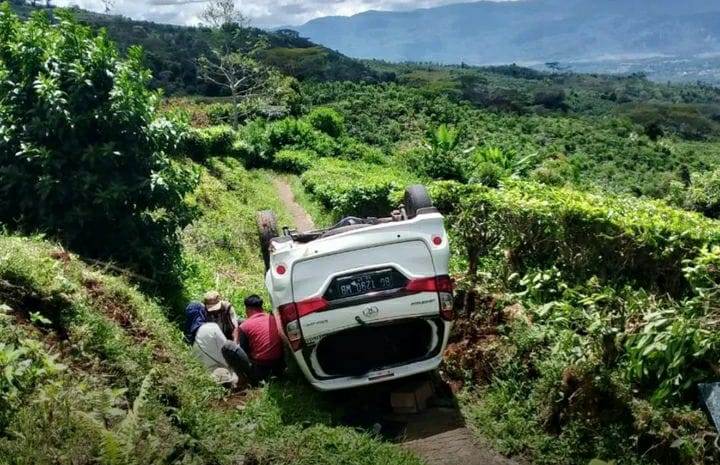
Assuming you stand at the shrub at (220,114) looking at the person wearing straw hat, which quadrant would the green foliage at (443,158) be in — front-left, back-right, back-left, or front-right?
front-left

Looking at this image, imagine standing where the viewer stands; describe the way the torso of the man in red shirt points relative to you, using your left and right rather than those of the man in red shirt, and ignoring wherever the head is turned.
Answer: facing away from the viewer and to the left of the viewer

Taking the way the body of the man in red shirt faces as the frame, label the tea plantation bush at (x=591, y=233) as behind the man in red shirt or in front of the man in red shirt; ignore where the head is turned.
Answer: behind

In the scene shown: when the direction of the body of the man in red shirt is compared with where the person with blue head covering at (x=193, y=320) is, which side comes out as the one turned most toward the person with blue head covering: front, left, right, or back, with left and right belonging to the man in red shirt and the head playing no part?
front
